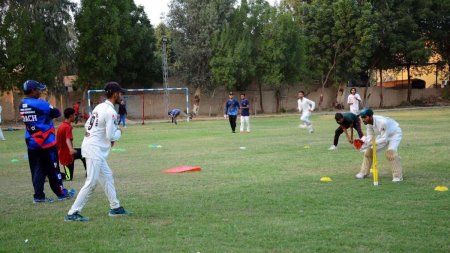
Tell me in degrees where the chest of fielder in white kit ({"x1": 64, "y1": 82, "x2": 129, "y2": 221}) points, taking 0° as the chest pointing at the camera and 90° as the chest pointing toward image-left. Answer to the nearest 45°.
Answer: approximately 225°

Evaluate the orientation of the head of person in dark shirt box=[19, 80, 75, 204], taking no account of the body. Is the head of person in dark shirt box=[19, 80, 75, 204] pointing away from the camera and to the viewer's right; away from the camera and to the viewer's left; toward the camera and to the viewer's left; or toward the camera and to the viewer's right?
away from the camera and to the viewer's right

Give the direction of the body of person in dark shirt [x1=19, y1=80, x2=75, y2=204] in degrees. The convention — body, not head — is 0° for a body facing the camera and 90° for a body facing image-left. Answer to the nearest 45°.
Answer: approximately 225°

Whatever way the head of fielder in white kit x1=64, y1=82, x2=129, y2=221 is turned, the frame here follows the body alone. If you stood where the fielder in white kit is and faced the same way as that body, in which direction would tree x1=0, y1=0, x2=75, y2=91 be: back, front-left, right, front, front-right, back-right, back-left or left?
front-left

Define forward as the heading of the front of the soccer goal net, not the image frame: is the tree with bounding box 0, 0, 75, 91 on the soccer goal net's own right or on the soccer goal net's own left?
on the soccer goal net's own right

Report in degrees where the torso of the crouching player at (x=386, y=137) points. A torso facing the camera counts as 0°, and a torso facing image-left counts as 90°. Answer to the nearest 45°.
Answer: approximately 45°

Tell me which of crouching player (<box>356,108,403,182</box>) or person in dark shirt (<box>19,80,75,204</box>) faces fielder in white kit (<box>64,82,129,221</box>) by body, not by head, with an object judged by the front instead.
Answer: the crouching player

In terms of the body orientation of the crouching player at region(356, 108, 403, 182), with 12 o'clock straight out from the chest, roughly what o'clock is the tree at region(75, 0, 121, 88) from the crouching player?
The tree is roughly at 3 o'clock from the crouching player.

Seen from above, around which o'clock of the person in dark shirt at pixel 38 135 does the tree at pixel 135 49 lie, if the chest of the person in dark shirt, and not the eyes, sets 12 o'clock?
The tree is roughly at 11 o'clock from the person in dark shirt.
